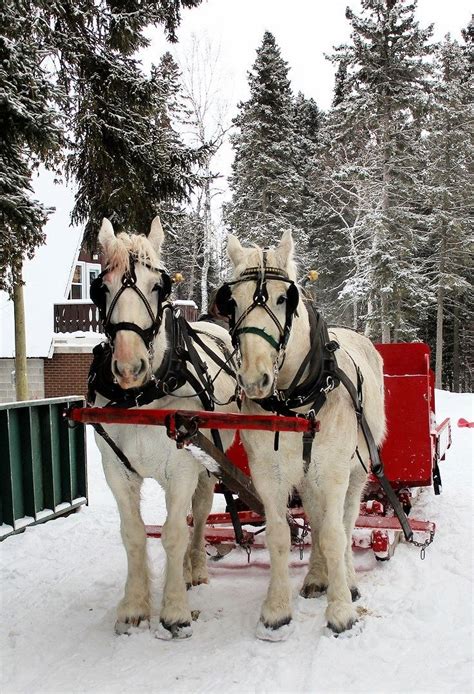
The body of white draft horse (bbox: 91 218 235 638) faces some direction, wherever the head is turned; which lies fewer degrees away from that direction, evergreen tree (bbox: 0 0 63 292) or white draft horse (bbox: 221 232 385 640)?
the white draft horse

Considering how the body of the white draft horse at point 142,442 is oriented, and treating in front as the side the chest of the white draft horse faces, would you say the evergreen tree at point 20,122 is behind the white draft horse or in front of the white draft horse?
behind

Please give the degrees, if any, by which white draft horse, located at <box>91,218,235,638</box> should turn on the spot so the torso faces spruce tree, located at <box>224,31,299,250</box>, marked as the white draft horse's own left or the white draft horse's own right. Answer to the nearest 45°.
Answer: approximately 180°

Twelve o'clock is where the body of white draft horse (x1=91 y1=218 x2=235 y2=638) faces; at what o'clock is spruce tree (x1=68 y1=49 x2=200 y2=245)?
The spruce tree is roughly at 6 o'clock from the white draft horse.

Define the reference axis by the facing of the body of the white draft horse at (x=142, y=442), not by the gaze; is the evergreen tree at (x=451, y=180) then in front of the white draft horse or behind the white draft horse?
behind

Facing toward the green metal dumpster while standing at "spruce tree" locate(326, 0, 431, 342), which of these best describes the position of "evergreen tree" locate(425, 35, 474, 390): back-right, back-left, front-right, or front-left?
back-left

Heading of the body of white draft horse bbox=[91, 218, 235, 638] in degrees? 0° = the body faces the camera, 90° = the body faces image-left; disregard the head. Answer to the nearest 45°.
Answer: approximately 0°
